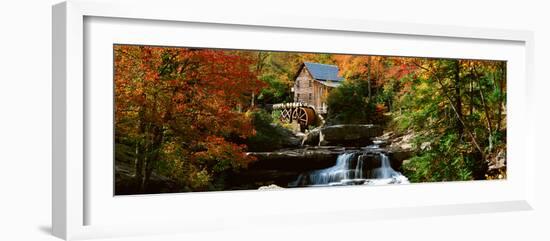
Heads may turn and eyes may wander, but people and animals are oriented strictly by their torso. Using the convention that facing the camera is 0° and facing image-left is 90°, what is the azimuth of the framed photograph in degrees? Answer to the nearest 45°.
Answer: approximately 315°
